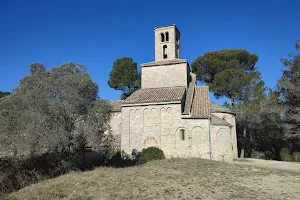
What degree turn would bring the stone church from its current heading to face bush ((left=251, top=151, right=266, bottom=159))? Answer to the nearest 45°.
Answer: approximately 135° to its right

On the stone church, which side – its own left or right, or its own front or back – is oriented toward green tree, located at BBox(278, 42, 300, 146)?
back

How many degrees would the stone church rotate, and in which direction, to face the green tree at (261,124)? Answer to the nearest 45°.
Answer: approximately 135° to its right

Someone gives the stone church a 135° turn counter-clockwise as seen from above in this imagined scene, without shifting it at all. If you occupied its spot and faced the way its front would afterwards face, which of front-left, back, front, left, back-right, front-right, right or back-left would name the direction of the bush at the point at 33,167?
right

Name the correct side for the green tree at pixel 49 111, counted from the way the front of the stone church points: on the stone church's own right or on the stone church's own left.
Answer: on the stone church's own left

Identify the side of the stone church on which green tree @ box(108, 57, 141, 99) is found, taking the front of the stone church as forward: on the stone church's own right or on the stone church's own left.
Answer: on the stone church's own right

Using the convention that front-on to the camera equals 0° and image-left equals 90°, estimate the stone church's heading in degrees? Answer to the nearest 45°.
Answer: approximately 90°

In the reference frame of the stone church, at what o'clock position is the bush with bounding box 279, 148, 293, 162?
The bush is roughly at 5 o'clock from the stone church.
